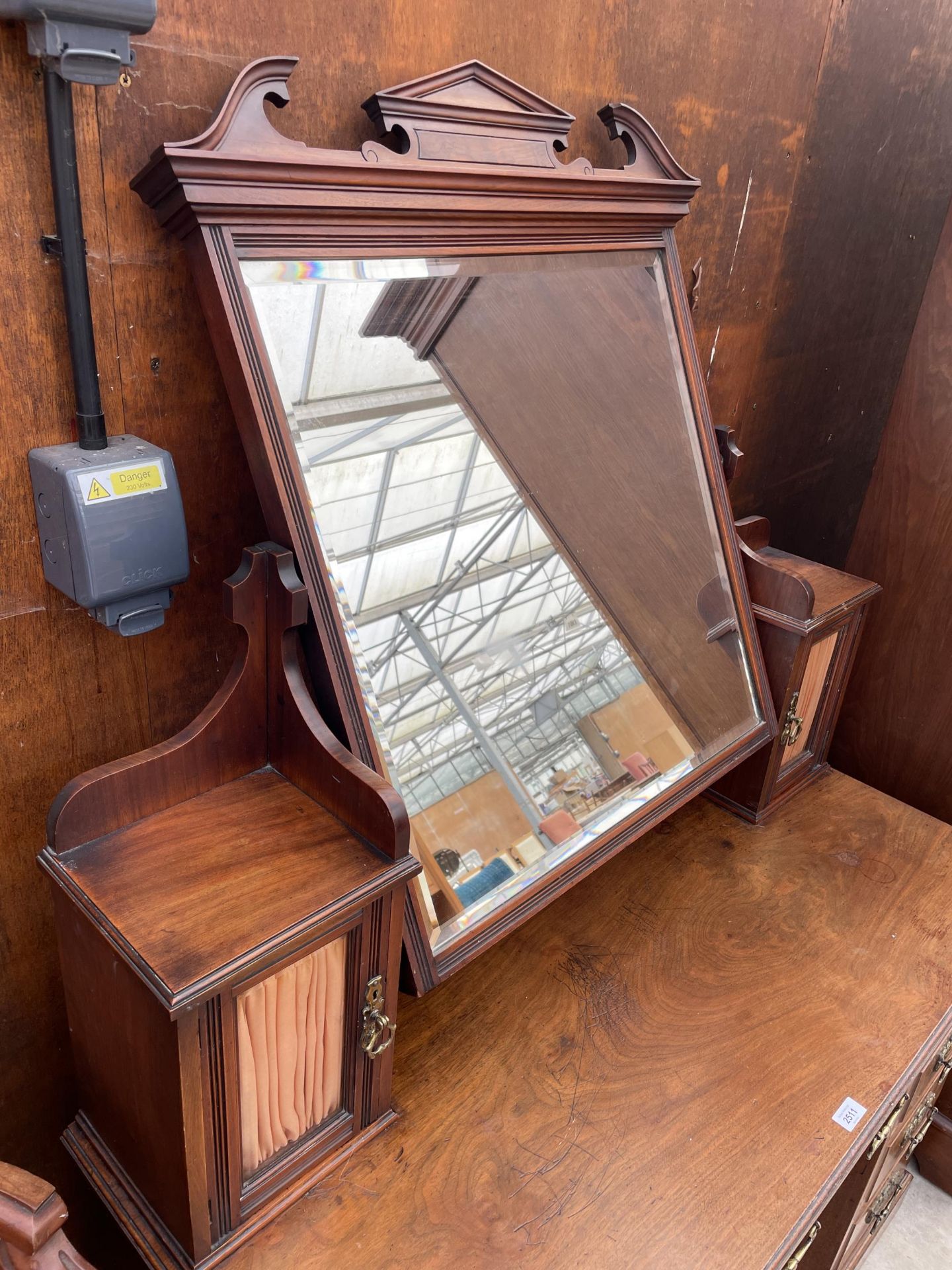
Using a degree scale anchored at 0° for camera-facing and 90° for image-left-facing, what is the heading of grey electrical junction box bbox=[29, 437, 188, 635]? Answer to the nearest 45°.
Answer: approximately 315°
